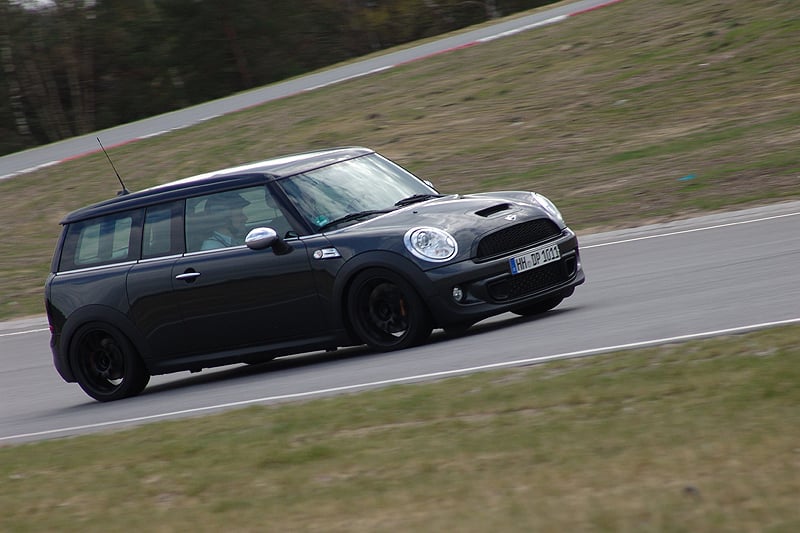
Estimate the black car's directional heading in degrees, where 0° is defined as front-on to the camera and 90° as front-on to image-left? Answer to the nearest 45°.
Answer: approximately 315°
